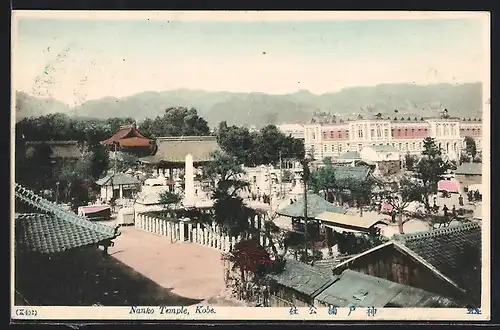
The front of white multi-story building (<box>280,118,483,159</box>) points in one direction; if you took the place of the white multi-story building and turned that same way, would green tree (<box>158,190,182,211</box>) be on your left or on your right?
on your right

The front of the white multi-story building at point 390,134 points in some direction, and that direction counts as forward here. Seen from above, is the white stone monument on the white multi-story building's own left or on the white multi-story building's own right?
on the white multi-story building's own right

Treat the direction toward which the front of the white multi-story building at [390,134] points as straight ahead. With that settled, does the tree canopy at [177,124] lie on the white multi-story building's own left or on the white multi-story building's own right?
on the white multi-story building's own right

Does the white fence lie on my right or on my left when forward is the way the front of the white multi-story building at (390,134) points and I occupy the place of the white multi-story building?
on my right

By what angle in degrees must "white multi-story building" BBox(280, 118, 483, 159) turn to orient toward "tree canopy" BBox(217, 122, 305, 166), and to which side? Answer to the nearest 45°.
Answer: approximately 90° to its right

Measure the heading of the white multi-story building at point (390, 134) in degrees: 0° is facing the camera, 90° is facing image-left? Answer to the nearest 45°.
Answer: approximately 0°
